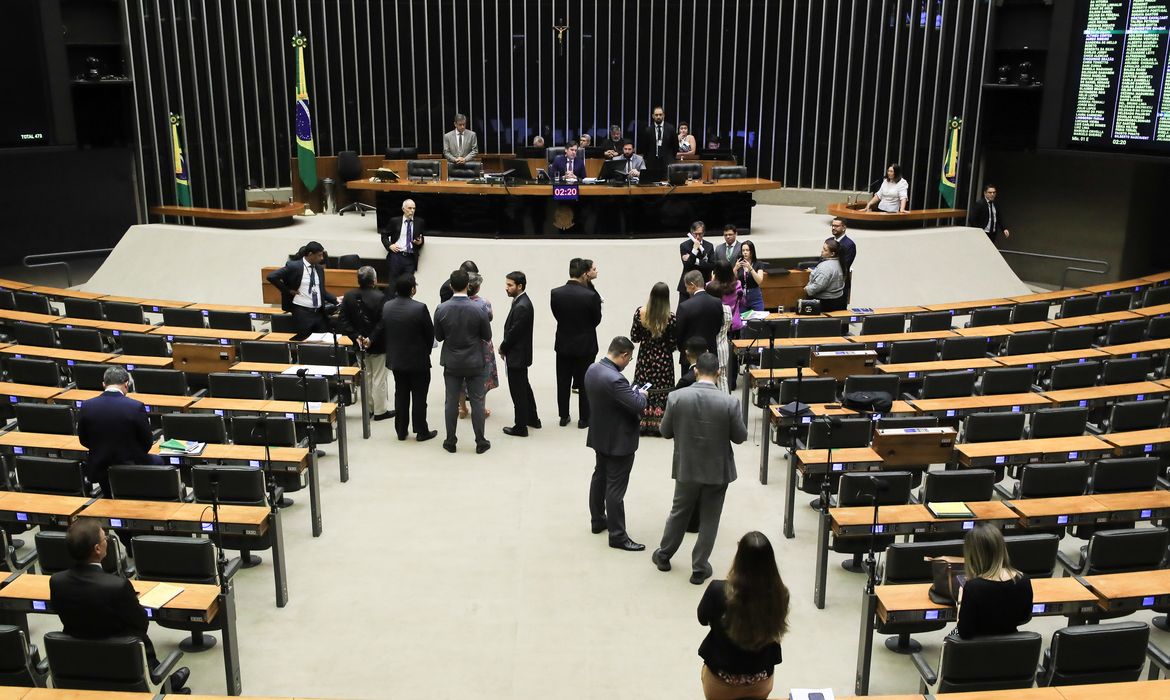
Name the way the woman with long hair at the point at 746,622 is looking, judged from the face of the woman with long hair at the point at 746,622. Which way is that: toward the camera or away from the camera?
away from the camera

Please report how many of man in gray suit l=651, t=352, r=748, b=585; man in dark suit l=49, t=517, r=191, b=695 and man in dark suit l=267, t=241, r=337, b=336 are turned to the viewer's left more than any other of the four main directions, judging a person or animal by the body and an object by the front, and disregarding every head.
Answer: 0

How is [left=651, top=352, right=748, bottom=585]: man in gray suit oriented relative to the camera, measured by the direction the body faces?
away from the camera

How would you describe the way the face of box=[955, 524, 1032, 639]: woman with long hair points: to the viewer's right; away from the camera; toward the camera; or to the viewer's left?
away from the camera

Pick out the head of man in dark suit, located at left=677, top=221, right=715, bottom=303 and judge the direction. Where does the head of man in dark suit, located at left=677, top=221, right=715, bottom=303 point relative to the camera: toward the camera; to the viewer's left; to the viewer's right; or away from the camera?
toward the camera

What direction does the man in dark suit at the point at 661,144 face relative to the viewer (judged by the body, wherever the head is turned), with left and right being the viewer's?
facing the viewer

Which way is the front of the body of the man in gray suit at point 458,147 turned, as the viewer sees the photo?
toward the camera

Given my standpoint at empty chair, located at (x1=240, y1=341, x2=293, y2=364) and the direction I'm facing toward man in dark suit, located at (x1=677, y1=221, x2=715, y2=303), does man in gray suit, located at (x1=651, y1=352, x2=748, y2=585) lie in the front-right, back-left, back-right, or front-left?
front-right

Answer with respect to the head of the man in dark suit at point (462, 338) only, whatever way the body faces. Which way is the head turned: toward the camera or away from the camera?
away from the camera

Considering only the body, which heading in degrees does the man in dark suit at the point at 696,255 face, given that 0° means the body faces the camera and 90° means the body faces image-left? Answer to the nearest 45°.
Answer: approximately 0°

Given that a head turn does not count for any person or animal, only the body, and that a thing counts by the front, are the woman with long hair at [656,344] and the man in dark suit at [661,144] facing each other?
yes

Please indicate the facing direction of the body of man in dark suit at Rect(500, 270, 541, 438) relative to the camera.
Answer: to the viewer's left

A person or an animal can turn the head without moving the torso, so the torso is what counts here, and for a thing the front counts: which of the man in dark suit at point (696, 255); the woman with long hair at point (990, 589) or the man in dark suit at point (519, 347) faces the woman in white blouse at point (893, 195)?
the woman with long hair

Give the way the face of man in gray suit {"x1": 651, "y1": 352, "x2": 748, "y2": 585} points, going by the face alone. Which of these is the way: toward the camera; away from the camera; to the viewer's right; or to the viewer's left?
away from the camera

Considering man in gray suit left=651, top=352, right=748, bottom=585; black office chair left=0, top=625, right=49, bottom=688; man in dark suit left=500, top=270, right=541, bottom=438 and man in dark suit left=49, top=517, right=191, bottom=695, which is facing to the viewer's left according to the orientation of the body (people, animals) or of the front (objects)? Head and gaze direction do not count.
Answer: man in dark suit left=500, top=270, right=541, bottom=438

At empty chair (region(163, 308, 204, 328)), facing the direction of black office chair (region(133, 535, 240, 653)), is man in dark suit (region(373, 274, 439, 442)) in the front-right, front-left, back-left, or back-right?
front-left

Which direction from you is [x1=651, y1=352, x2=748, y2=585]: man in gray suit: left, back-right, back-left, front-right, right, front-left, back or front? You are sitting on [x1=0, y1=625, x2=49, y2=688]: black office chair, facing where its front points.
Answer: front-right

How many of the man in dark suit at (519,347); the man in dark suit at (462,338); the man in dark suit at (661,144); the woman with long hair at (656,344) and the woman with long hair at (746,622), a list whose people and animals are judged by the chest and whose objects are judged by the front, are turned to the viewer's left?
1

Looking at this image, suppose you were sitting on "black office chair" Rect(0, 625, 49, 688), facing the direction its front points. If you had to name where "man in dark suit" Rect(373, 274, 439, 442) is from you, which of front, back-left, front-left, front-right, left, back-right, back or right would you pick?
front

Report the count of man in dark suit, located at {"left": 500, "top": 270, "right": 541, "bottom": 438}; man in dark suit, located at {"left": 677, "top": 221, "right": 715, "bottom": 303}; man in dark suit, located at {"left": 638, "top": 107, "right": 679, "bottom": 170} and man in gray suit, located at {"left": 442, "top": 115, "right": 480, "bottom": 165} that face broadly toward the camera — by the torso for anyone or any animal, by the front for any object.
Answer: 3

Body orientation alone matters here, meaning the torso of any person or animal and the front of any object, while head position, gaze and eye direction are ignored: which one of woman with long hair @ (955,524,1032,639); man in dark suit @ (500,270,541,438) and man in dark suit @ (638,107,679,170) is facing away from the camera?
the woman with long hair

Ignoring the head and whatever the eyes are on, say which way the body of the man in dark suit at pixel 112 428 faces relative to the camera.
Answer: away from the camera

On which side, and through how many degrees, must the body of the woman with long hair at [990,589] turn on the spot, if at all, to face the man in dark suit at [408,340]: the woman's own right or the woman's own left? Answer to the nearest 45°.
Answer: approximately 45° to the woman's own left

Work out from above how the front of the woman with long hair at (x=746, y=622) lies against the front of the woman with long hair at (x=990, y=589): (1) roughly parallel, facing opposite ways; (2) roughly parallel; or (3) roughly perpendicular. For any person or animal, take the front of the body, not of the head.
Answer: roughly parallel
